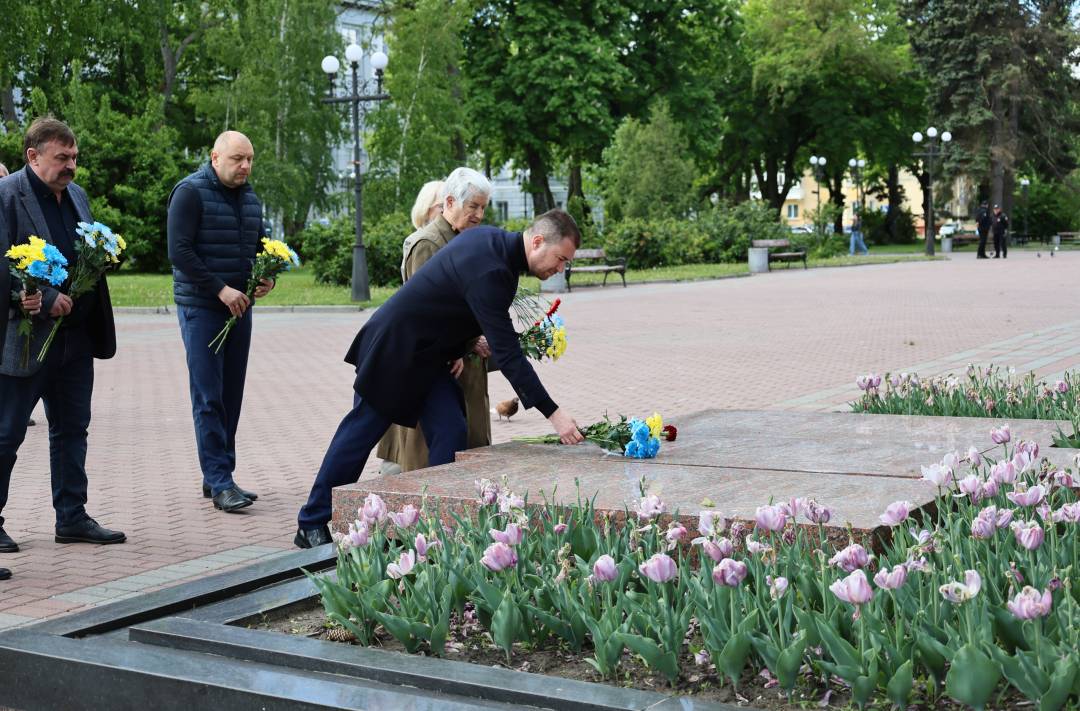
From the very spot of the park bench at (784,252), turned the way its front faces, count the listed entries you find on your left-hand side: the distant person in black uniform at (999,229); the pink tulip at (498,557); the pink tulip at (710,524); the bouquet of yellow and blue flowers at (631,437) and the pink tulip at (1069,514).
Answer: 1

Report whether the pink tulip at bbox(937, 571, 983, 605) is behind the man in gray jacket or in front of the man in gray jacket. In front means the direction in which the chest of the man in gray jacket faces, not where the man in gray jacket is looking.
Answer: in front

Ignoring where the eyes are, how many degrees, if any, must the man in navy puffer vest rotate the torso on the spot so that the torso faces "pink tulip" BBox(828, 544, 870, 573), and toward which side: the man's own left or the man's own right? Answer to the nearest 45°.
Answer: approximately 45° to the man's own right

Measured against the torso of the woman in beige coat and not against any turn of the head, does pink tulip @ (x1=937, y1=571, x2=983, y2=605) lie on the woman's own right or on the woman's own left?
on the woman's own right

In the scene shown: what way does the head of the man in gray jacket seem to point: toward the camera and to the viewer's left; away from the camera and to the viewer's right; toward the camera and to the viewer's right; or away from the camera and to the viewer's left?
toward the camera and to the viewer's right

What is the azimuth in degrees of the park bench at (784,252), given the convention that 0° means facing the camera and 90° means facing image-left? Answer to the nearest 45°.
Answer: approximately 315°

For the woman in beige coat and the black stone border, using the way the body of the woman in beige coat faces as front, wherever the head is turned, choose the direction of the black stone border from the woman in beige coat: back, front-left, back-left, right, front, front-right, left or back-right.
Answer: right

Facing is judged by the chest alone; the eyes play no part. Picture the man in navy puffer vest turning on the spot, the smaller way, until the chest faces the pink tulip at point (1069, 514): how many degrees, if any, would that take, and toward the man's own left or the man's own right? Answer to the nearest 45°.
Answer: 0° — they already face it

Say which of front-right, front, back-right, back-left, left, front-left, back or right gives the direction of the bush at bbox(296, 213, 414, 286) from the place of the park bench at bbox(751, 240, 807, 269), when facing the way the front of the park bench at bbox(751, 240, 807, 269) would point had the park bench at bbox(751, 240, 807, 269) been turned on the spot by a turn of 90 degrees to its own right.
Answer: front

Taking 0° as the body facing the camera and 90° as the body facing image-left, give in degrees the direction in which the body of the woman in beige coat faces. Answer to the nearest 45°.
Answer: approximately 270°

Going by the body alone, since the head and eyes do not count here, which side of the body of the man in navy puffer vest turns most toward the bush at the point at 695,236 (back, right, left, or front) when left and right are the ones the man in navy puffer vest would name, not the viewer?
left

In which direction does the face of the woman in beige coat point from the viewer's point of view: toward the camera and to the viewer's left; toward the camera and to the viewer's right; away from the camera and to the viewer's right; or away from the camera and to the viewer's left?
toward the camera and to the viewer's right

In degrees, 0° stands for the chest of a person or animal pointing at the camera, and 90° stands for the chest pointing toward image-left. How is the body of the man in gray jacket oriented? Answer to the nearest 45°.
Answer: approximately 315°

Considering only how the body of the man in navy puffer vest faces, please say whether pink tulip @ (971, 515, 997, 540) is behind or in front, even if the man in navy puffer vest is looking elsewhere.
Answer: in front
